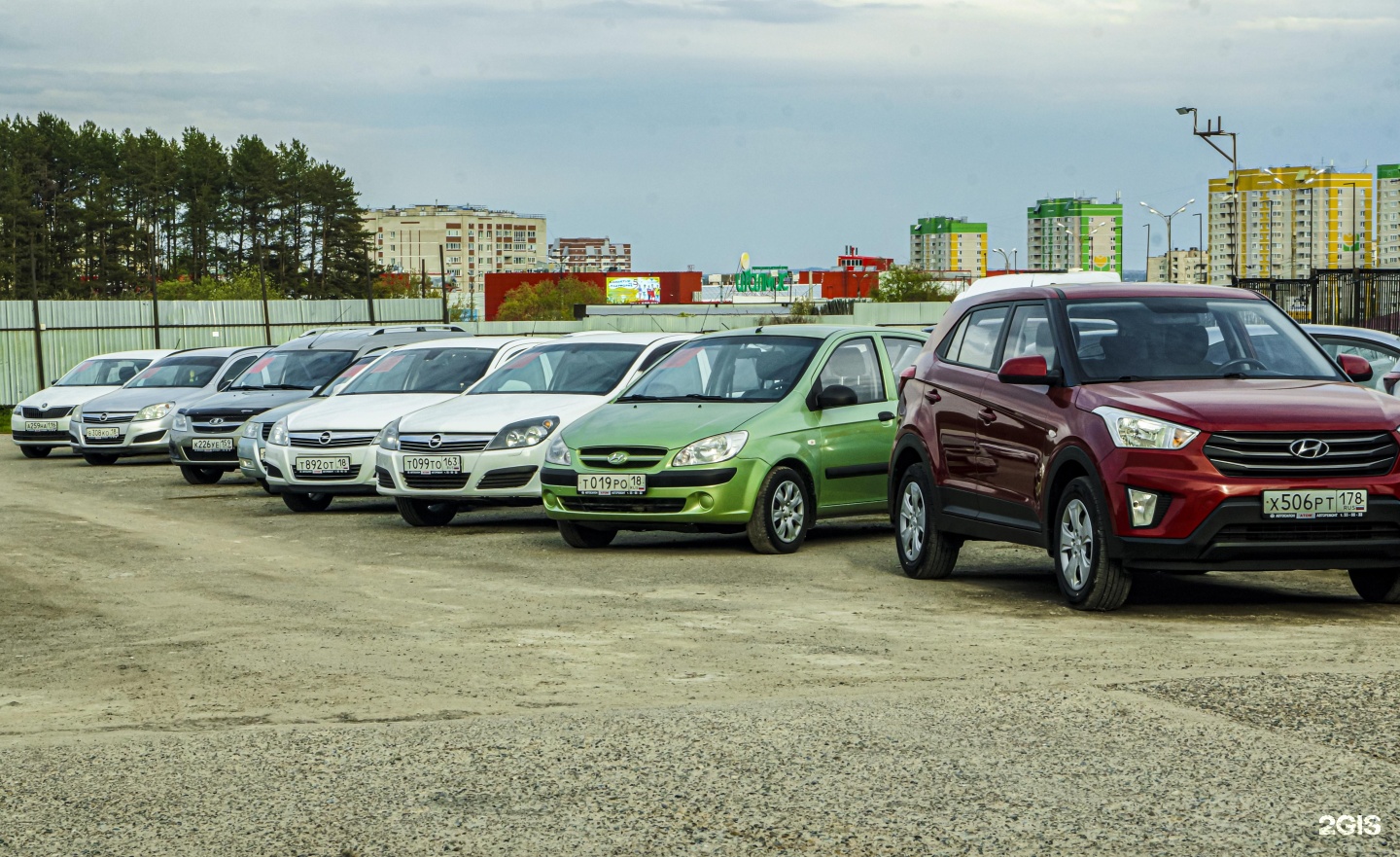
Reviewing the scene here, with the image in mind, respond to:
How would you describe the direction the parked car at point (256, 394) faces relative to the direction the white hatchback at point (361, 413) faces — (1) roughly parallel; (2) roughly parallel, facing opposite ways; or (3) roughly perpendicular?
roughly parallel

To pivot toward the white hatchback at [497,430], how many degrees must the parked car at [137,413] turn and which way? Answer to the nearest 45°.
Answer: approximately 45° to its left

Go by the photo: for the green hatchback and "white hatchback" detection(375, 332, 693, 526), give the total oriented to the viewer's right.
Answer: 0

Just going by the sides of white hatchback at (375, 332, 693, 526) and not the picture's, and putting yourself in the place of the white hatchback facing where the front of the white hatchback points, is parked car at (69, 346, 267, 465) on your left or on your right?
on your right

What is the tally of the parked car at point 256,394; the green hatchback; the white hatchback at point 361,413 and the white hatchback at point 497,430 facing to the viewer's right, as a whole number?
0

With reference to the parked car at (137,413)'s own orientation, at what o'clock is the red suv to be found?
The red suv is roughly at 10 o'clock from the parked car.

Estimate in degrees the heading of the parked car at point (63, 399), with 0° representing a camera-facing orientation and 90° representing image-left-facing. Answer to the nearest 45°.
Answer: approximately 45°

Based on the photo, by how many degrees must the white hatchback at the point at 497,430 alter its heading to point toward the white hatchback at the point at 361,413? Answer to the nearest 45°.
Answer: approximately 90° to its right

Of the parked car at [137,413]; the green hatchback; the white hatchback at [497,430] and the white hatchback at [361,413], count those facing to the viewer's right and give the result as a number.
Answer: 0

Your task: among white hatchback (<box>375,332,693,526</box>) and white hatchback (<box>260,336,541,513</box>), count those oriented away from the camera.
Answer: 0

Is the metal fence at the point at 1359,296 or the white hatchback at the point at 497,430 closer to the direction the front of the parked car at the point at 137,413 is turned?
the white hatchback

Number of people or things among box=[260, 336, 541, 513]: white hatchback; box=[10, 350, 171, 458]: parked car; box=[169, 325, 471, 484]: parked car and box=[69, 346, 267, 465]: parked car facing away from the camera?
0

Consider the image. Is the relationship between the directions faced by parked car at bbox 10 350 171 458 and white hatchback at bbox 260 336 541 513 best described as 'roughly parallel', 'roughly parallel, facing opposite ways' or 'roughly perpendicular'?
roughly parallel

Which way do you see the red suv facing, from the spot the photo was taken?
facing the viewer and to the right of the viewer

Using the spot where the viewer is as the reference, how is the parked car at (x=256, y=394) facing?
facing the viewer and to the left of the viewer

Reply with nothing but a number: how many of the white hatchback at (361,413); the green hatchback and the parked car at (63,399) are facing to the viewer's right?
0
